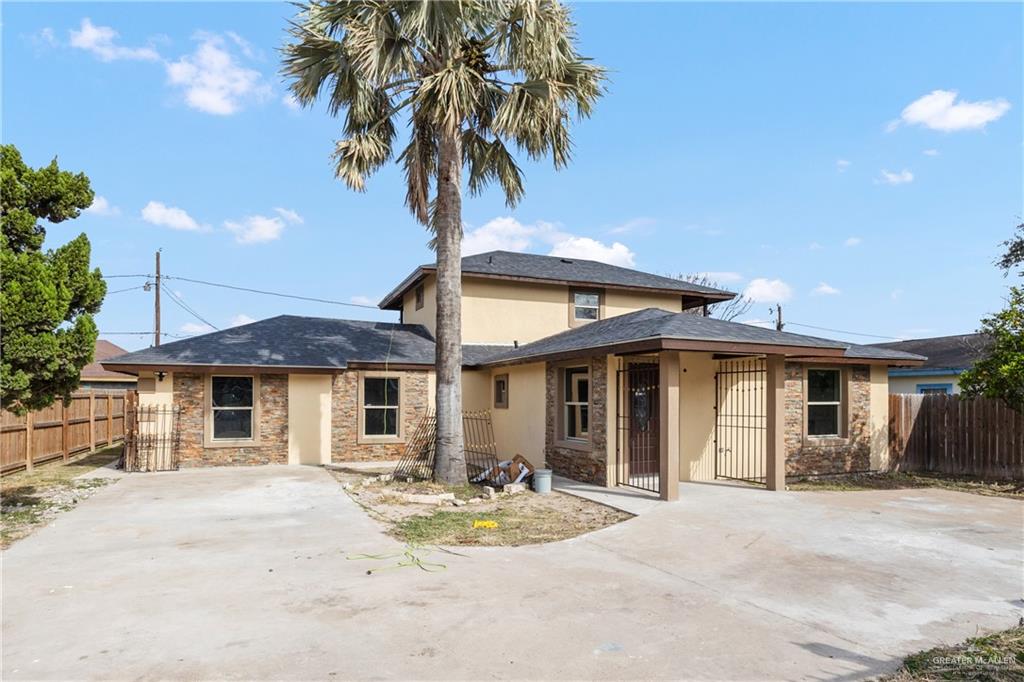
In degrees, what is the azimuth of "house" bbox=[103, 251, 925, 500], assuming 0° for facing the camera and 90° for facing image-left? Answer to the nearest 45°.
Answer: approximately 0°

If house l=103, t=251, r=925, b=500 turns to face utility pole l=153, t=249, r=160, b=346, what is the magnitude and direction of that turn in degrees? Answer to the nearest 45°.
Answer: approximately 135° to its right

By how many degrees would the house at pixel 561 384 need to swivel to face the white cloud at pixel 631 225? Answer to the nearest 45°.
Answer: approximately 180°

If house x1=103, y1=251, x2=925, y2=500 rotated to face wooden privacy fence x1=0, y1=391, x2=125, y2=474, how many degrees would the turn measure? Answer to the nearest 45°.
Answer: approximately 90° to its right
